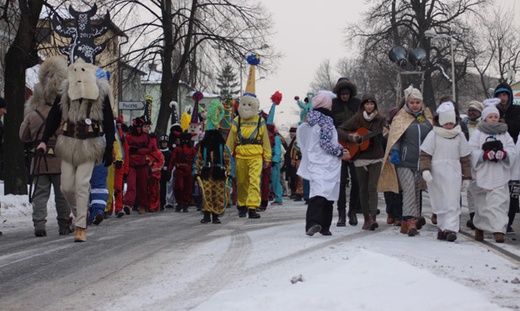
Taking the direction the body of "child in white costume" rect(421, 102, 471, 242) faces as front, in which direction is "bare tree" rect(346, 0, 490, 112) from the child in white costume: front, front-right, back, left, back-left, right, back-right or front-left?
back

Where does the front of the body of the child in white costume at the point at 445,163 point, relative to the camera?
toward the camera

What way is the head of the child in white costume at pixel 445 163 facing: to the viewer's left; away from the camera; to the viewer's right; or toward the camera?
toward the camera

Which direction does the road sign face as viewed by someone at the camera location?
facing the viewer

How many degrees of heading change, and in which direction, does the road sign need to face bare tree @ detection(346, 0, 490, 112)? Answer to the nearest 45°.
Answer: approximately 135° to its left

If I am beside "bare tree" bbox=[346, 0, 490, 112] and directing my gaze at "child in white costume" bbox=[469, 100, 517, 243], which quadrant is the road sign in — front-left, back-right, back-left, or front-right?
front-right

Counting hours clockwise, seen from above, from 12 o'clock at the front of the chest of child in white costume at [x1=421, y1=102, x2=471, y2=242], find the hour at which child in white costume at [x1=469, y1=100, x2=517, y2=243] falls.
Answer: child in white costume at [x1=469, y1=100, x2=517, y2=243] is roughly at 8 o'clock from child in white costume at [x1=421, y1=102, x2=471, y2=242].

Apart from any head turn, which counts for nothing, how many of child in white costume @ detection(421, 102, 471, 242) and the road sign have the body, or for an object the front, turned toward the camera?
2
